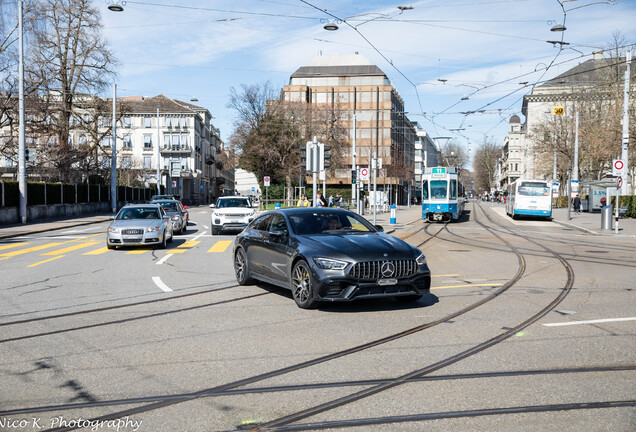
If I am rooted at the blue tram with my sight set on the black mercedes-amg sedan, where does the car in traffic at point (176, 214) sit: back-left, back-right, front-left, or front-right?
front-right

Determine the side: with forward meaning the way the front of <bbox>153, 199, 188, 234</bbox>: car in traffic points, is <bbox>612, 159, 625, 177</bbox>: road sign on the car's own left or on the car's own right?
on the car's own left

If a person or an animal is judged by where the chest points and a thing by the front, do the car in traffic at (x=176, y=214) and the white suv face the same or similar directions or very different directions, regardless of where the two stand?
same or similar directions

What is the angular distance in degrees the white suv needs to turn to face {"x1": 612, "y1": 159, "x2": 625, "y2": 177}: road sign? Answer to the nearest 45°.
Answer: approximately 90° to its left

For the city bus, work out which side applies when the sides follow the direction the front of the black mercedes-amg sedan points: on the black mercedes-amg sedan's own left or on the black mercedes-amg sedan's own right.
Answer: on the black mercedes-amg sedan's own left

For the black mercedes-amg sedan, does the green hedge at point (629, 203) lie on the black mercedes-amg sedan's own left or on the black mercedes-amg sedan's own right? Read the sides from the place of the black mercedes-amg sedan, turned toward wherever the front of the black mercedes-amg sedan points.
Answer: on the black mercedes-amg sedan's own left

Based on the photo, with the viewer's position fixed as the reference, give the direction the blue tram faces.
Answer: facing the viewer

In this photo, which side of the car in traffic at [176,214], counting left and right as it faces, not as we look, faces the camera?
front

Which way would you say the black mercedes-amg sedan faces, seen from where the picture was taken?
facing the viewer and to the right of the viewer

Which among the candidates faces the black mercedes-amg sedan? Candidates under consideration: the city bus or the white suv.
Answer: the white suv
